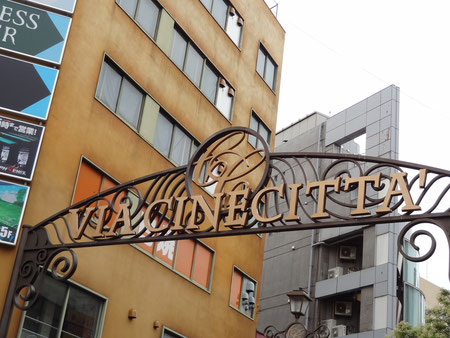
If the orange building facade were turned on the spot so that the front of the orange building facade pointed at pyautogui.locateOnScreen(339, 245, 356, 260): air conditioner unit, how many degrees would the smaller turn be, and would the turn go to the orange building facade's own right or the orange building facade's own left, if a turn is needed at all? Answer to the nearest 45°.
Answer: approximately 90° to the orange building facade's own left

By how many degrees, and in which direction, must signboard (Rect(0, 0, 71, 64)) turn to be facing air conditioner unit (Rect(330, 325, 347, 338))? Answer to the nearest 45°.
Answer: approximately 135° to its left

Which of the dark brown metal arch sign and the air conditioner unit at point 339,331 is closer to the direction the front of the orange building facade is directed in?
the dark brown metal arch sign

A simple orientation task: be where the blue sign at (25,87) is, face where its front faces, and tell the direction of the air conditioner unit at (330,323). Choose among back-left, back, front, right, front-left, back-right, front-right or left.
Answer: back-left

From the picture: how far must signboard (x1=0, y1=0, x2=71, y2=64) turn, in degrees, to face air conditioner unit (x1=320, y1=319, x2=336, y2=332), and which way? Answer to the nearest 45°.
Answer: approximately 135° to its left
